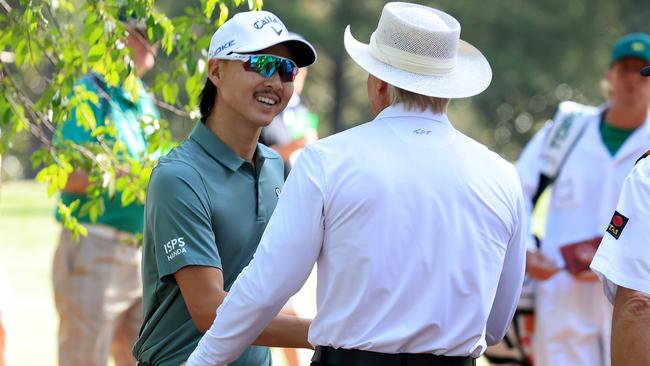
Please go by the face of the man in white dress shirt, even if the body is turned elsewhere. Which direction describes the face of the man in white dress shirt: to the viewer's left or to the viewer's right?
to the viewer's left

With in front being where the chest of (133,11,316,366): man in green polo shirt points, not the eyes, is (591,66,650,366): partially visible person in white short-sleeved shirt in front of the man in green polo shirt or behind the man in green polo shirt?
in front

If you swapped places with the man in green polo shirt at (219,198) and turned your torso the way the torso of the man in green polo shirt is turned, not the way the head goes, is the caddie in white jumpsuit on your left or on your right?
on your left

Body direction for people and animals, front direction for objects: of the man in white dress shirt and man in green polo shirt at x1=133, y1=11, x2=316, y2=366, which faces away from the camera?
the man in white dress shirt

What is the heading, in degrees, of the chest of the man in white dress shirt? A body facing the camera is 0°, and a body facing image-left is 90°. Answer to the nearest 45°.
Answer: approximately 180°

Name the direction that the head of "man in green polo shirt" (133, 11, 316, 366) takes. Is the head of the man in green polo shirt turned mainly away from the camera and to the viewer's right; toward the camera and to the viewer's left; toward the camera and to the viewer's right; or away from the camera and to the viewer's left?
toward the camera and to the viewer's right

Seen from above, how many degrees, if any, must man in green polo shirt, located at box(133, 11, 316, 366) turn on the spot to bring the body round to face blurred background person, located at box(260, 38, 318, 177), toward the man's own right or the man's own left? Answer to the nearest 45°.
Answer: approximately 135° to the man's own left

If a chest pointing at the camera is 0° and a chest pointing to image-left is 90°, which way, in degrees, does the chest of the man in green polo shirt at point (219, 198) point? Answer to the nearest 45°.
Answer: approximately 315°

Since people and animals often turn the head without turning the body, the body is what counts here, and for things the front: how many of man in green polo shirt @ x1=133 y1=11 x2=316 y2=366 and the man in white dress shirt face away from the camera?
1

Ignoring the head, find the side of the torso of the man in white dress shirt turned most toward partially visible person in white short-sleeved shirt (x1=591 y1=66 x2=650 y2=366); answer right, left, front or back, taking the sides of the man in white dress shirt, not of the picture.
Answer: right
